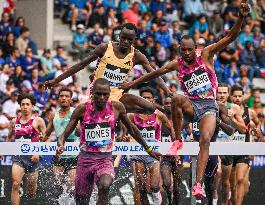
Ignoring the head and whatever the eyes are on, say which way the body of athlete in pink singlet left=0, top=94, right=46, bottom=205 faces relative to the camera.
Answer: toward the camera

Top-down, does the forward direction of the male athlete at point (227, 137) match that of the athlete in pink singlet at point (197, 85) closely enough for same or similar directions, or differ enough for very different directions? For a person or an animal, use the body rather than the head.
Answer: same or similar directions

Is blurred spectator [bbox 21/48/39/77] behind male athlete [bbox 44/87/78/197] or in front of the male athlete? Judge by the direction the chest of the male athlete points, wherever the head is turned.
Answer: behind

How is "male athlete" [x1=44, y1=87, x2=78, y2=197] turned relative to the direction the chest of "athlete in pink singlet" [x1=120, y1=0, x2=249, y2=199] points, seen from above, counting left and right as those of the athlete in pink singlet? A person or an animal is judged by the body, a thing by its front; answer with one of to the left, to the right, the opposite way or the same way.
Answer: the same way

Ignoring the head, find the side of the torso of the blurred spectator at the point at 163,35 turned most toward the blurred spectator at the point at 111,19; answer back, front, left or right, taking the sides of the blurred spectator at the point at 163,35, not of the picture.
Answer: right

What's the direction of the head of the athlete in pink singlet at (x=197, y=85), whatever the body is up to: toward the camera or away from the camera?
toward the camera

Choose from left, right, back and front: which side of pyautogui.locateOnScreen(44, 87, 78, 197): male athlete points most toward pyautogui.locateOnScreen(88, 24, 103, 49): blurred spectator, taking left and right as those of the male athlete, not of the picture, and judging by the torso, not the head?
back

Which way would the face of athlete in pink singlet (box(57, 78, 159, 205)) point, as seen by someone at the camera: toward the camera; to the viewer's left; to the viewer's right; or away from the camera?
toward the camera

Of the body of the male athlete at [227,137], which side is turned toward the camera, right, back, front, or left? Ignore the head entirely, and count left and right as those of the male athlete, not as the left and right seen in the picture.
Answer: front

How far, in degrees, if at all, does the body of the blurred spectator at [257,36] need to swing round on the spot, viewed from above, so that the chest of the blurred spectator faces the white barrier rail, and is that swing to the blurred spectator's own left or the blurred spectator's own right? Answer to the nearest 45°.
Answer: approximately 45° to the blurred spectator's own left

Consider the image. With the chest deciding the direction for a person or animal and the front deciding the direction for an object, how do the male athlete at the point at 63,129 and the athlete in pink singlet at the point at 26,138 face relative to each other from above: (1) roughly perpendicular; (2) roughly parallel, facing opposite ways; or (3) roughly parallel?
roughly parallel

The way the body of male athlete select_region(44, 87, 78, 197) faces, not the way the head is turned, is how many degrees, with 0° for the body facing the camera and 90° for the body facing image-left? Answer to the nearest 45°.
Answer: approximately 0°

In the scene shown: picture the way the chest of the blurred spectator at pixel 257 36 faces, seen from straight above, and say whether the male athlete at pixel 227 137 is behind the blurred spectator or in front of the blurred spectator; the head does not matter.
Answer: in front

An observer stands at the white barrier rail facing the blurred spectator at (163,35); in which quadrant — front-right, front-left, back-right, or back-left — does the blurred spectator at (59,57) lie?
front-left

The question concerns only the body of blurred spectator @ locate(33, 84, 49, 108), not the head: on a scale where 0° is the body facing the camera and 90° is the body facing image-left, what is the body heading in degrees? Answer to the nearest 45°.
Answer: approximately 0°

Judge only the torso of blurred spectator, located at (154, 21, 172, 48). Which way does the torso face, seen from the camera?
toward the camera
